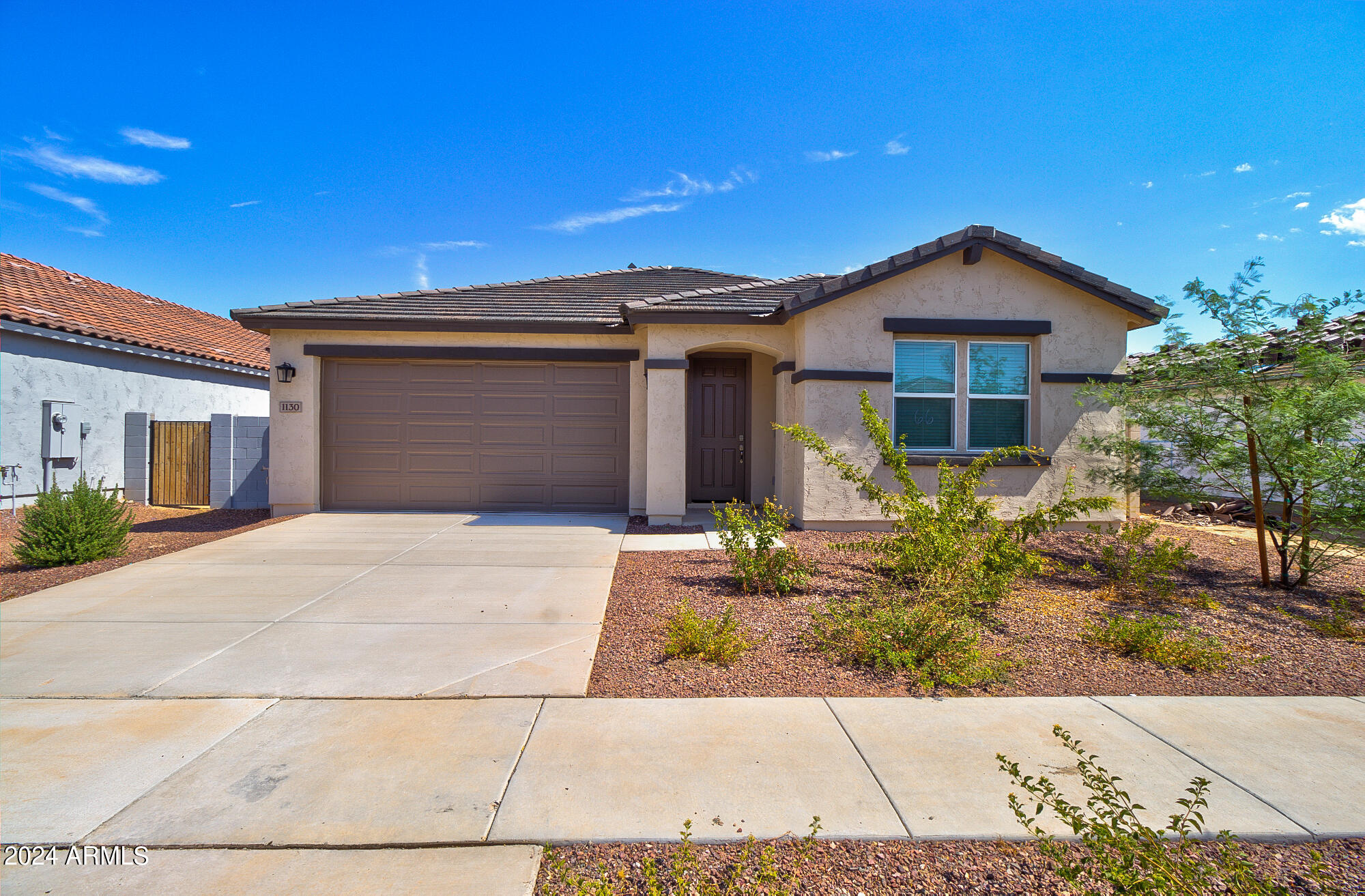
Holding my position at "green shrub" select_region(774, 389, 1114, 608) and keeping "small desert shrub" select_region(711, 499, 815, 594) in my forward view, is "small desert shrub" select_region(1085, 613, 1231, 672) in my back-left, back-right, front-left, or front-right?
back-left

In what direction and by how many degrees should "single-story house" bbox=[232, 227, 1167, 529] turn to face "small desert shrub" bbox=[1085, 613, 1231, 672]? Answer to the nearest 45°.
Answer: approximately 45° to its left

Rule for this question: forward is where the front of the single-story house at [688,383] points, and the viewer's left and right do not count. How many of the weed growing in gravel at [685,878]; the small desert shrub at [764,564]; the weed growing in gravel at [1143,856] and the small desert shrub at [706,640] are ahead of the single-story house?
4

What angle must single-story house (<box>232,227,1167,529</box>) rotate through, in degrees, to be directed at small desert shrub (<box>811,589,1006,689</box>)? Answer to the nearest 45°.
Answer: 0° — it already faces it

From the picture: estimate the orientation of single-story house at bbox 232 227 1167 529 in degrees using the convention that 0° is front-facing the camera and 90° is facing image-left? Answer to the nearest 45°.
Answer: approximately 0°

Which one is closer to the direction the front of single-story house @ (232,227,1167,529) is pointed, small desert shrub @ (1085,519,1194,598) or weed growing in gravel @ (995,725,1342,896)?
the weed growing in gravel

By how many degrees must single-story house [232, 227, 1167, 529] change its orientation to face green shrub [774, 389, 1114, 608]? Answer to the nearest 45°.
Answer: approximately 45° to its left

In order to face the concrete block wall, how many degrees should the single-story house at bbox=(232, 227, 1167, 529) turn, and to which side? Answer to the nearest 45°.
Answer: approximately 90° to its right

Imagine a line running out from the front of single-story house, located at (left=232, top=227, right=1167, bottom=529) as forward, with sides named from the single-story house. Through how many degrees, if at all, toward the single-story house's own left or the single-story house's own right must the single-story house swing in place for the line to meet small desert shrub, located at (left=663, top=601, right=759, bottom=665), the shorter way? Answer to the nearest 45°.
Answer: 0° — it already faces it

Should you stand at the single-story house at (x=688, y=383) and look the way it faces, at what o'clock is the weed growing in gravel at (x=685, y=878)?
The weed growing in gravel is roughly at 12 o'clock from the single-story house.

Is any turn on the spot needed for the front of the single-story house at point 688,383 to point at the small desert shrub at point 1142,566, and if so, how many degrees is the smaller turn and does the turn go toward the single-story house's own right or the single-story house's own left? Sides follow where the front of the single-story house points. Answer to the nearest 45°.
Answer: approximately 45° to the single-story house's own left
